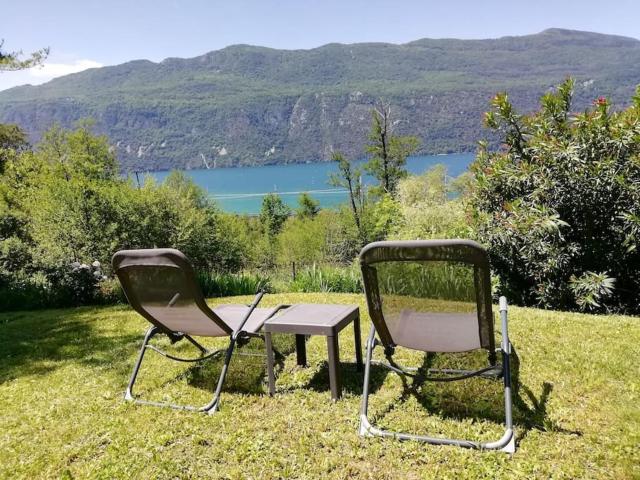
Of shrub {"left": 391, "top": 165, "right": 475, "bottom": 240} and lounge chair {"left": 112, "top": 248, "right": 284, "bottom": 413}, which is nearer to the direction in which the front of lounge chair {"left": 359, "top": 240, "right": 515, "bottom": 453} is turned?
the shrub

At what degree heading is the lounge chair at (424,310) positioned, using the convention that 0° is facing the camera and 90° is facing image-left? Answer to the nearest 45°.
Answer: approximately 180°

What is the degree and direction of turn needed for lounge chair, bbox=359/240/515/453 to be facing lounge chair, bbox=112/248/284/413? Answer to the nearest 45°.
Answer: approximately 90° to its left

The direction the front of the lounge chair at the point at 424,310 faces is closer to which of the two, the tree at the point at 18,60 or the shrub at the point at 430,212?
the shrub

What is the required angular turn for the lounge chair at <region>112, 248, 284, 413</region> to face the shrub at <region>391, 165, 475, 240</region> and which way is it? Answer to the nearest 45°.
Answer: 0° — it already faces it

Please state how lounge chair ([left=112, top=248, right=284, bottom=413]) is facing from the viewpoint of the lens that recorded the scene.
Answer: facing away from the viewer and to the right of the viewer
